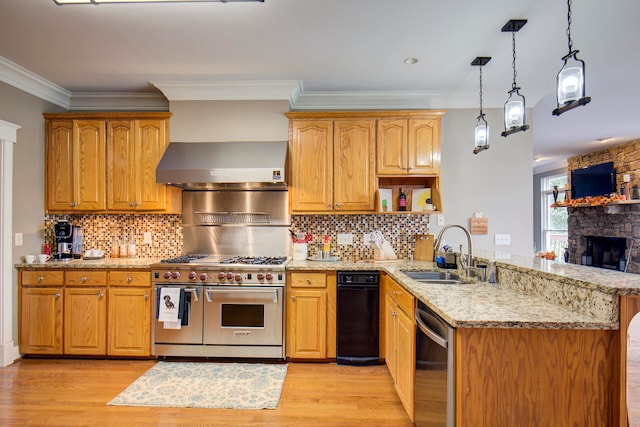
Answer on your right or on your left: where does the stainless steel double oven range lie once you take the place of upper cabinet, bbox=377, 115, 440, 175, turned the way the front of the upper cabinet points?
on your right

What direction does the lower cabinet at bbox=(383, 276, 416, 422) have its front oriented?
to the viewer's left

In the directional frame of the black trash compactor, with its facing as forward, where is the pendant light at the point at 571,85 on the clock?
The pendant light is roughly at 11 o'clock from the black trash compactor.

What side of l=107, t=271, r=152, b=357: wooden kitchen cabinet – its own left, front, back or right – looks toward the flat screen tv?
left

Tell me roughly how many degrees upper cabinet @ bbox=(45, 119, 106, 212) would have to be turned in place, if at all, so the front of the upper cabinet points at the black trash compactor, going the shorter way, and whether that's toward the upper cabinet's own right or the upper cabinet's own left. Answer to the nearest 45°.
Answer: approximately 45° to the upper cabinet's own left

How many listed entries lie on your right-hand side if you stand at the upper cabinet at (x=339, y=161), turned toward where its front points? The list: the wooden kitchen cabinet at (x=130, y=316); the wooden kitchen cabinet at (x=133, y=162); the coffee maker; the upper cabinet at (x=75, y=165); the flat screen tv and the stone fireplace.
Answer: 4

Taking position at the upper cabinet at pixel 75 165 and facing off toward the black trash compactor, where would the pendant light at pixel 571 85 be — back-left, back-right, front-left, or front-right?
front-right

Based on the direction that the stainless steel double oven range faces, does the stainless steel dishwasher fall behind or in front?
in front

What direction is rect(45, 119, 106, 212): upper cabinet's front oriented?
toward the camera

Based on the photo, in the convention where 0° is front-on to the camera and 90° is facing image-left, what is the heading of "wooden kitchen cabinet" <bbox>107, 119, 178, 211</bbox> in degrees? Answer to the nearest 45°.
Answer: approximately 0°

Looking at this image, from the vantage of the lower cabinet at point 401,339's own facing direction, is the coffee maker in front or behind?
in front

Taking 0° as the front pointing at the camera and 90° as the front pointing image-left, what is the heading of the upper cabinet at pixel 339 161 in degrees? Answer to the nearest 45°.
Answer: approximately 0°

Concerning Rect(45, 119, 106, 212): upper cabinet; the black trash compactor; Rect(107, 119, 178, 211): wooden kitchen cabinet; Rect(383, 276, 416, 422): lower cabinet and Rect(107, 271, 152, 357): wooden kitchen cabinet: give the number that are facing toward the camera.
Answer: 4

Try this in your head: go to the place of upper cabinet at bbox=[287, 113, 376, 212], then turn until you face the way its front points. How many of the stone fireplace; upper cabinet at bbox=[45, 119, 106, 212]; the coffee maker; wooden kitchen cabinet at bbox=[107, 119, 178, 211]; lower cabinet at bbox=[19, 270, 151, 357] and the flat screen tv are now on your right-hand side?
4

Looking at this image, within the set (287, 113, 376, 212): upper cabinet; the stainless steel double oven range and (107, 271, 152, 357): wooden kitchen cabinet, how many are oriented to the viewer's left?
0

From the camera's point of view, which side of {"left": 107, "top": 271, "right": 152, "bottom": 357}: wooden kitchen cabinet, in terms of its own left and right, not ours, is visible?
front
